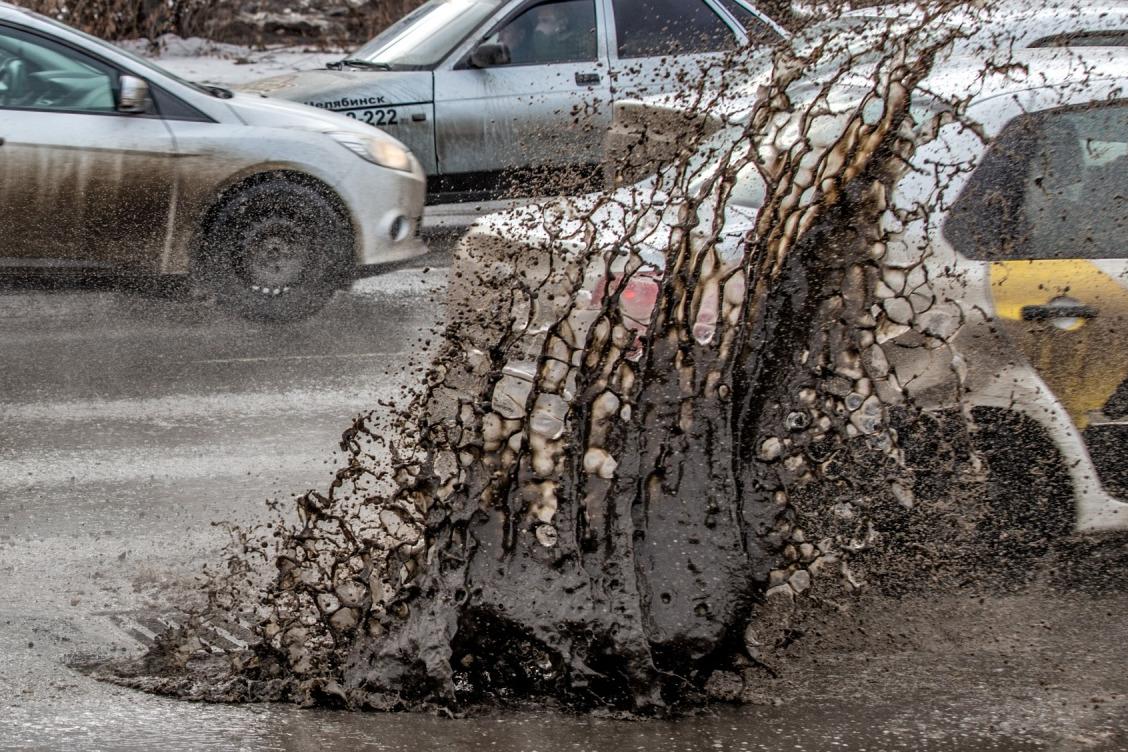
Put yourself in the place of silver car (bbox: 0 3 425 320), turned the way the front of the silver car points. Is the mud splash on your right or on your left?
on your right

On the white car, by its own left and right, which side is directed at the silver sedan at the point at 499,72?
left

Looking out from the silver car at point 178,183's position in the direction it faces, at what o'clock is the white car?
The white car is roughly at 2 o'clock from the silver car.

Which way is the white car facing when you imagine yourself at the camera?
facing away from the viewer and to the right of the viewer

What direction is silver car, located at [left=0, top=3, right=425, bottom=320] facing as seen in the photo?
to the viewer's right

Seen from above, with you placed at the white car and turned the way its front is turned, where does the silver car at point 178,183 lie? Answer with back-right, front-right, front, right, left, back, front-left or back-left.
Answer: left

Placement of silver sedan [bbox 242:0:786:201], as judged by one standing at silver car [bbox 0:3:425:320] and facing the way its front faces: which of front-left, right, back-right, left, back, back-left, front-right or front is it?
front-left

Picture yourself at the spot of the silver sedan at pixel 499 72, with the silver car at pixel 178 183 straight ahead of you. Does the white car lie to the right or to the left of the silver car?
left

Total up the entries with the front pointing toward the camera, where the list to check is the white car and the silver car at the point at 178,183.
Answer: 0
